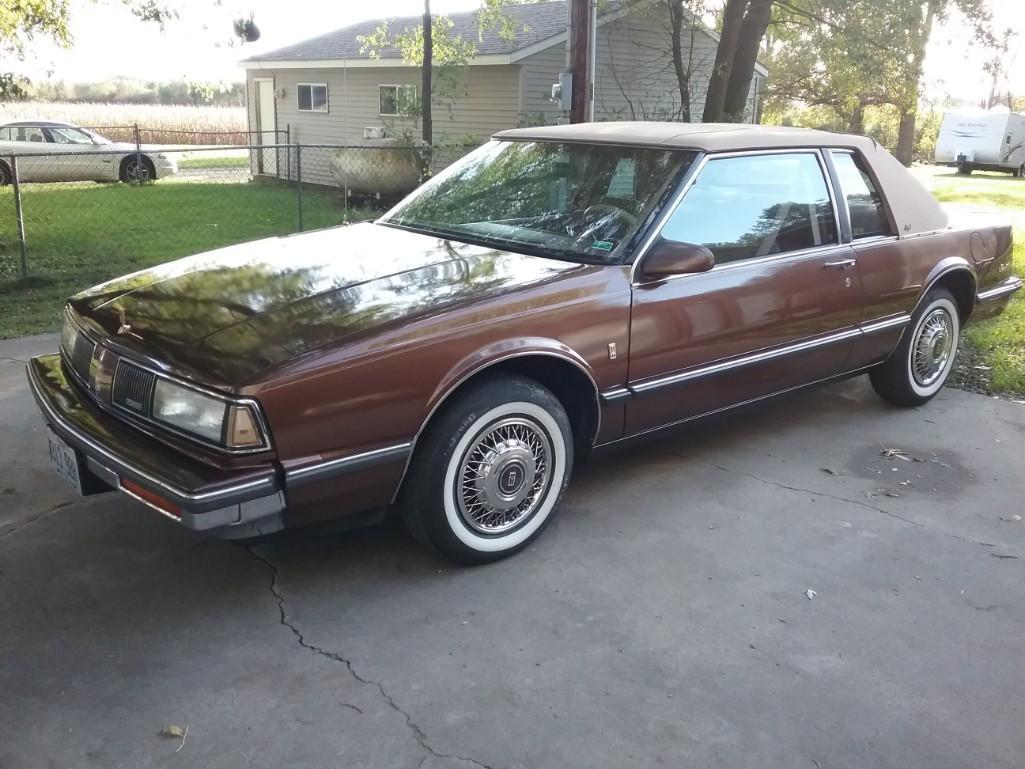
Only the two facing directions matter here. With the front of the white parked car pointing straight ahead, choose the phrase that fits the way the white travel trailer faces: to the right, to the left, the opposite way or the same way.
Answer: the opposite way

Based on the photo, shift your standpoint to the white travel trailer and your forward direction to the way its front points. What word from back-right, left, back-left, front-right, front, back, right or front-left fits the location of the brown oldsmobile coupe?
front-left

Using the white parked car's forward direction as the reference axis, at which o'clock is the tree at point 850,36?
The tree is roughly at 1 o'clock from the white parked car.

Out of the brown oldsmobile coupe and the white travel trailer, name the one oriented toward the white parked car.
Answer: the white travel trailer

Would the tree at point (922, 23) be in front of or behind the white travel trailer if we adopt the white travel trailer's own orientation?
in front

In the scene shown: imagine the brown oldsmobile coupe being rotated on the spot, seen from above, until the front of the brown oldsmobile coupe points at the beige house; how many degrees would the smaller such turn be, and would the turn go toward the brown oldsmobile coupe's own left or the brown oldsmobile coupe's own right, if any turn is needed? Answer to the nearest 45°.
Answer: approximately 135° to the brown oldsmobile coupe's own right

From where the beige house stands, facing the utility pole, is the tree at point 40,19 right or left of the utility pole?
right

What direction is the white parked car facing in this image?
to the viewer's right
